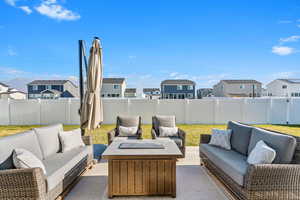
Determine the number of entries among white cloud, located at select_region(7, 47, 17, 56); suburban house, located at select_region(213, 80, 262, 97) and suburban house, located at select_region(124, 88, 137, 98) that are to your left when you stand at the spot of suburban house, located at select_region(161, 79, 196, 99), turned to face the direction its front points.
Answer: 1

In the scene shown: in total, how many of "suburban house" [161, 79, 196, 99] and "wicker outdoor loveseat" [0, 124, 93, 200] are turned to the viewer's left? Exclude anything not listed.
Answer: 0

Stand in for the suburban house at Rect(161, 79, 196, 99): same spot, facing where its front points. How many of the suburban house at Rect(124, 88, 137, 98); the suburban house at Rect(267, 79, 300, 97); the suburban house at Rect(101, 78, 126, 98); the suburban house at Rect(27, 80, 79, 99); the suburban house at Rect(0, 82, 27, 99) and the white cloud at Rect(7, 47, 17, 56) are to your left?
1

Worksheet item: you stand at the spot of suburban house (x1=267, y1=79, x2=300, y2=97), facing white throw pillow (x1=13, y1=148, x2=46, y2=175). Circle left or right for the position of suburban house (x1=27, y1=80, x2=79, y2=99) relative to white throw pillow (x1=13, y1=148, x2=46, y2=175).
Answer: right

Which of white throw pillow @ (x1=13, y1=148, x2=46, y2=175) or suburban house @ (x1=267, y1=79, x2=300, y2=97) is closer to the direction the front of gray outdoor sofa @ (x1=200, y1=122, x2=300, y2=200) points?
the white throw pillow

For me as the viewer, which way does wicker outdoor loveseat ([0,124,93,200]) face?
facing the viewer and to the right of the viewer

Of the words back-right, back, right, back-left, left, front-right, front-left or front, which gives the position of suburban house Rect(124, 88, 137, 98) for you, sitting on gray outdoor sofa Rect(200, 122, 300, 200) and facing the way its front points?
right

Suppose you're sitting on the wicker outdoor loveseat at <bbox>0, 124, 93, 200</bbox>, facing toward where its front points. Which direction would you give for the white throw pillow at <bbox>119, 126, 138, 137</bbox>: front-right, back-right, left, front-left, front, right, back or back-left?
left

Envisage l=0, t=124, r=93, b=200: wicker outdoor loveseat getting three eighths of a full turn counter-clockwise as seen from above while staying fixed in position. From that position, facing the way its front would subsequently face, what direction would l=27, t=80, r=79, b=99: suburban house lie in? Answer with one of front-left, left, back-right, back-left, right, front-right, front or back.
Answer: front

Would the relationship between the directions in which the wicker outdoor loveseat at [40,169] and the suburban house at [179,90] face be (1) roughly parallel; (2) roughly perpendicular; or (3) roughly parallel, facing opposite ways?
roughly perpendicular

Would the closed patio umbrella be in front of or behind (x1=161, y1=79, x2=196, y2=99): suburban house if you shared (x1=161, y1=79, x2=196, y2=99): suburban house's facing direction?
in front

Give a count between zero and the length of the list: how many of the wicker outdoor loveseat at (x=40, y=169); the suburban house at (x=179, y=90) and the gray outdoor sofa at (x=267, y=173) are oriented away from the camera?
0

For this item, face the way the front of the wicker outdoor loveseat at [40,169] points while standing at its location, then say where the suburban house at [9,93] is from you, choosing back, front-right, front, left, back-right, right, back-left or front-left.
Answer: back-left

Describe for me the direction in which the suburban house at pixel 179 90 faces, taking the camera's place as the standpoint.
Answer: facing the viewer

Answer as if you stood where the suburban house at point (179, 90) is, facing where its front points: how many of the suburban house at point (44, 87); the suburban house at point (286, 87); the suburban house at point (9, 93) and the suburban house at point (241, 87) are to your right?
2

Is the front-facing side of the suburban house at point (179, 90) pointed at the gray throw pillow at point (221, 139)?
yes

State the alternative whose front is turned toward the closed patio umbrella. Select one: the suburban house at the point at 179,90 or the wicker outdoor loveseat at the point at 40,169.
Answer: the suburban house

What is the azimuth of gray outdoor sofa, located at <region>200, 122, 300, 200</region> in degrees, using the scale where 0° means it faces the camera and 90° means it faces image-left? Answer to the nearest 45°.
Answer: approximately 45°
